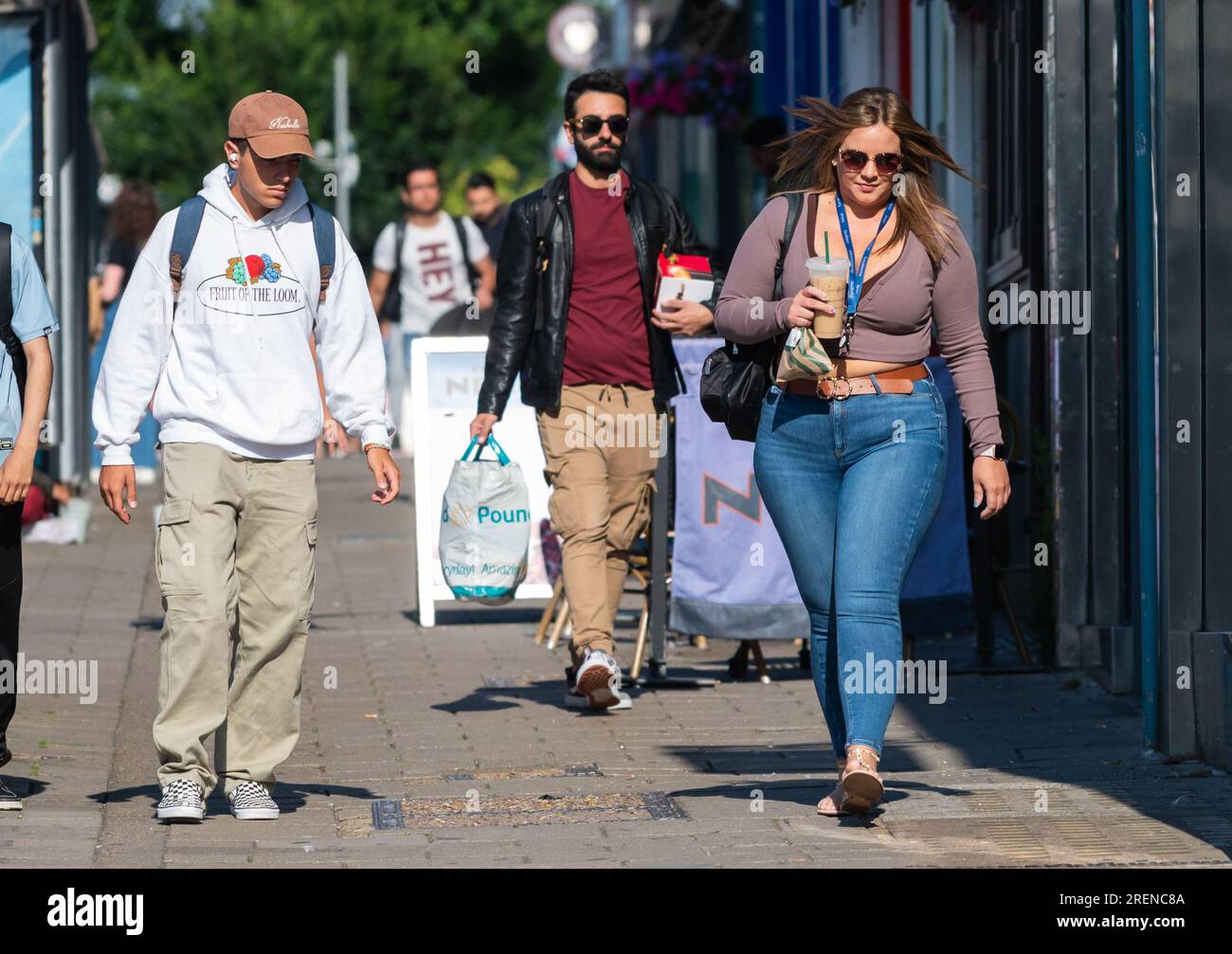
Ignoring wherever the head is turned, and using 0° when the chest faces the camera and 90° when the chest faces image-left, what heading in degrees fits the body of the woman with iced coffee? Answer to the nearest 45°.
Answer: approximately 0°

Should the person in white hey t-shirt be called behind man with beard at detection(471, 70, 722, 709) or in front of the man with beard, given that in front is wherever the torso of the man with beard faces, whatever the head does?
behind

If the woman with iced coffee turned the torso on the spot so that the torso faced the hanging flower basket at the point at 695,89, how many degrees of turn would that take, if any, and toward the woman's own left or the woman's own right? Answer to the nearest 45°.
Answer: approximately 180°

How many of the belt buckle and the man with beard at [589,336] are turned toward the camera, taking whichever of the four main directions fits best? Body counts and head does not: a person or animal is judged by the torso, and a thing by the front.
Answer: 2

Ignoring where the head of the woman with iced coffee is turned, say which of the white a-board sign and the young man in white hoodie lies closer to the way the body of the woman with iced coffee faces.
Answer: the young man in white hoodie

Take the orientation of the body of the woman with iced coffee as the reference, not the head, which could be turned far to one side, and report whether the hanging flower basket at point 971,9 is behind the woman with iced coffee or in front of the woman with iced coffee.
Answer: behind
